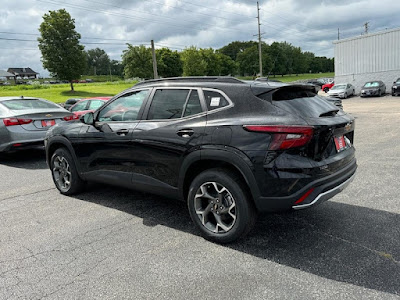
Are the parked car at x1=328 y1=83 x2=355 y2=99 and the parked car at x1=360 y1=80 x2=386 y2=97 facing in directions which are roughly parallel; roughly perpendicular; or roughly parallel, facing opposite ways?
roughly parallel

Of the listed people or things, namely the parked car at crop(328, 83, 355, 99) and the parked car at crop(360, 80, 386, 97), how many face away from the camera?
0

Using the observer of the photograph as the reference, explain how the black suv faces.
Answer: facing away from the viewer and to the left of the viewer

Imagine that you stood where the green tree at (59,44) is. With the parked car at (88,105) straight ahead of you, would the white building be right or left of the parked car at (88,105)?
left

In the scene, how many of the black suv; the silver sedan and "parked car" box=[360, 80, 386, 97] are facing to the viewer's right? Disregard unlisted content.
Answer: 0

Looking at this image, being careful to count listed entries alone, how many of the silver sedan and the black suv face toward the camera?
0

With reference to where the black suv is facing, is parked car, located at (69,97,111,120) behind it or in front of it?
in front

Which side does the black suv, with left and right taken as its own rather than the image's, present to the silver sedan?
front

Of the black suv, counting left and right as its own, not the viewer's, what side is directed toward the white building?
right

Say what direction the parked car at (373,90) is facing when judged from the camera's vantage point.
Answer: facing the viewer and to the left of the viewer
